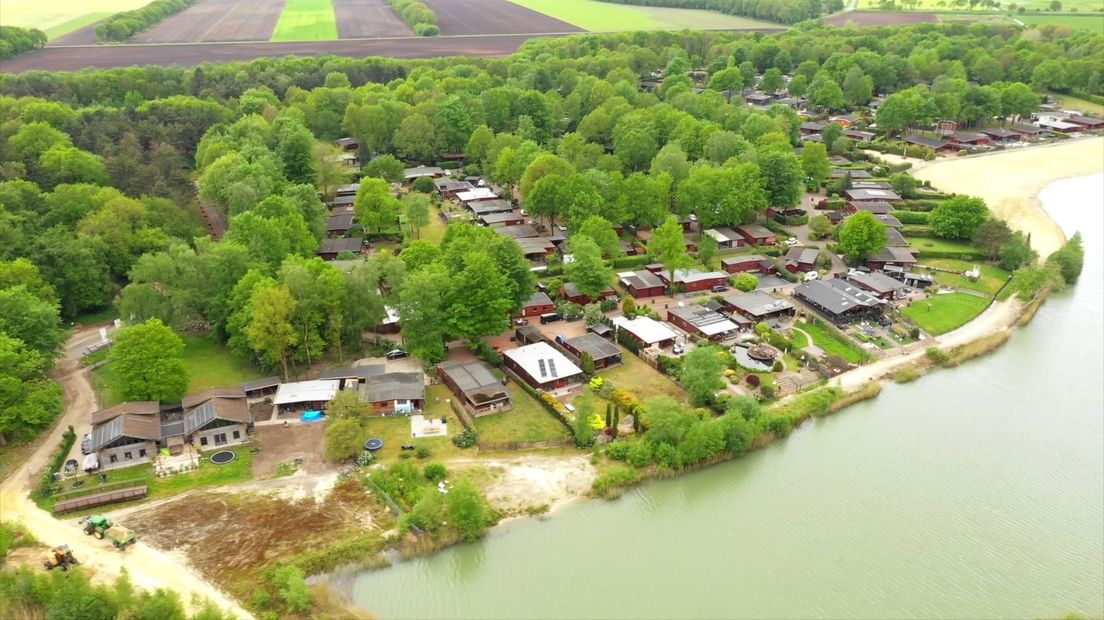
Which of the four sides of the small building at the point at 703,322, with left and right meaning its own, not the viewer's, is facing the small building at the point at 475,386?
right

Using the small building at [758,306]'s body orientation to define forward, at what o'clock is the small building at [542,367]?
the small building at [542,367] is roughly at 3 o'clock from the small building at [758,306].

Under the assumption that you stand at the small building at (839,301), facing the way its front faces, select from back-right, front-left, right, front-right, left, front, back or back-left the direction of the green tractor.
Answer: right

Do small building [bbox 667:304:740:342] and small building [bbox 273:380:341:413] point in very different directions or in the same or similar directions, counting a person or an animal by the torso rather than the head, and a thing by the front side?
same or similar directions

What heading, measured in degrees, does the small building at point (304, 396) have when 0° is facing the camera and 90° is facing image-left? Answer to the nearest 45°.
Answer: approximately 0°

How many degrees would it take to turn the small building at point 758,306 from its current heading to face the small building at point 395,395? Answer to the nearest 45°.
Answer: approximately 90° to its right

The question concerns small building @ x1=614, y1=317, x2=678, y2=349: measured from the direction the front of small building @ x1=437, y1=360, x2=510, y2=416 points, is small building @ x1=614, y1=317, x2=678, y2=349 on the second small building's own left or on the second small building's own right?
on the second small building's own left

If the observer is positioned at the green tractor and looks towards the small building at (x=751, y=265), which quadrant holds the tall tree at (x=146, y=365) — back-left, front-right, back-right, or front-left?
front-left

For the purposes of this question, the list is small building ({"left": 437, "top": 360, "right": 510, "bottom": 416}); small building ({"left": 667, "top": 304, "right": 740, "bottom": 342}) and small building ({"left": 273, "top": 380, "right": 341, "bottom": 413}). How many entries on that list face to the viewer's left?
0

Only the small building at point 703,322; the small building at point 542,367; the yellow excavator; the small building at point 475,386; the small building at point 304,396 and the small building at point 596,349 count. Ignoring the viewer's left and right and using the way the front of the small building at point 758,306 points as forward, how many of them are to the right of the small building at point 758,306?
6

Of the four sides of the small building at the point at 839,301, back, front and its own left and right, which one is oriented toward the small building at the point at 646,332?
right

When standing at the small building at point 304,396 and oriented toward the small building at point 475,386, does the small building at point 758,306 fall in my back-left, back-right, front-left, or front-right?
front-left

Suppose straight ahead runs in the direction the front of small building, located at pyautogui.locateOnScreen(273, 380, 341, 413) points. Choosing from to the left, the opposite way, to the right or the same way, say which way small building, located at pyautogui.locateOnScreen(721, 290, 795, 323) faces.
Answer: the same way

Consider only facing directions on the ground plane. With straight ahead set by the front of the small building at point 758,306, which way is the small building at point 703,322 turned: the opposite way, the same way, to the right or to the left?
the same way

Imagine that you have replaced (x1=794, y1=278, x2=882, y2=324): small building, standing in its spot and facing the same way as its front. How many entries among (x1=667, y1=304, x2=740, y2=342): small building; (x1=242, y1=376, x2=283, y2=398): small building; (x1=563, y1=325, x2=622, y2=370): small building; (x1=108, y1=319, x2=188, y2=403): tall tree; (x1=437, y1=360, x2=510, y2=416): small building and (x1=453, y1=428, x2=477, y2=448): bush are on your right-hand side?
6

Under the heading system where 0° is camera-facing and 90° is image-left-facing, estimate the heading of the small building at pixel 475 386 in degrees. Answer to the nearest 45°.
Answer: approximately 315°

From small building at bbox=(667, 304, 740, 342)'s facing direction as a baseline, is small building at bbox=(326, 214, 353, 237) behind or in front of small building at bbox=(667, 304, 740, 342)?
behind

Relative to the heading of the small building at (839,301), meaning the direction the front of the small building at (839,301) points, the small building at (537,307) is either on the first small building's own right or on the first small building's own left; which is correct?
on the first small building's own right

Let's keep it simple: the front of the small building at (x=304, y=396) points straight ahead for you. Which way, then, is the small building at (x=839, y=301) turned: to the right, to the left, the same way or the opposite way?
the same way

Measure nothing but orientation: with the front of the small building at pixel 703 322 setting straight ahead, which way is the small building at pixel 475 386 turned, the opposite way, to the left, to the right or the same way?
the same way

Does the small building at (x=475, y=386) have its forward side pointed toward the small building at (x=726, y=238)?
no

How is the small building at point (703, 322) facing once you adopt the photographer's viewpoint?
facing the viewer and to the right of the viewer

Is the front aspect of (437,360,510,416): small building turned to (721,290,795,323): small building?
no

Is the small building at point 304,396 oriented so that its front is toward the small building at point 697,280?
no
